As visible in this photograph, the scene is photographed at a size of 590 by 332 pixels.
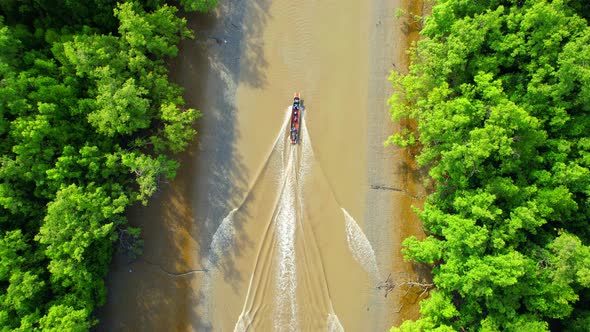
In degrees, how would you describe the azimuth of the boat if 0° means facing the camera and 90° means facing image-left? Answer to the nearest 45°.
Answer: approximately 180°
